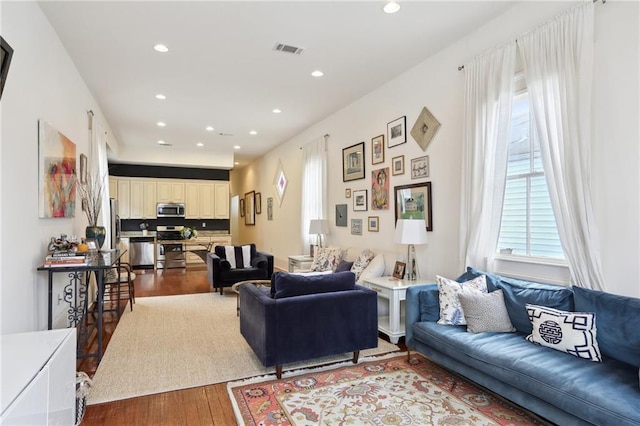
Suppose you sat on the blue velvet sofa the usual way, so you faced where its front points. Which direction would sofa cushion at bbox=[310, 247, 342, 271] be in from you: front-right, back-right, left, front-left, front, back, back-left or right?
right

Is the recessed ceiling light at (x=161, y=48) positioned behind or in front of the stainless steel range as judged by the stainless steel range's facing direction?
in front

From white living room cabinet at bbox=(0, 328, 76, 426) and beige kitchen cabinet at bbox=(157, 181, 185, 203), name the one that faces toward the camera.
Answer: beige kitchen cabinet at bbox=(157, 181, 185, 203)

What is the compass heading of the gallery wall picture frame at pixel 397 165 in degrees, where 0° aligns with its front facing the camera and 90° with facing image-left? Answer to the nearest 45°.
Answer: approximately 45°

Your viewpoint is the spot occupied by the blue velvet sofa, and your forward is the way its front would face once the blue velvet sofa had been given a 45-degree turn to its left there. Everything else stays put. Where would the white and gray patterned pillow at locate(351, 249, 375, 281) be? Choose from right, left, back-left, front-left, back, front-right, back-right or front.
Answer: back-right

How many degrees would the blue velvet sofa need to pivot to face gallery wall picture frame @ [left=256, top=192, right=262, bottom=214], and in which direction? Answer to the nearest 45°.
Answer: approximately 90° to its right

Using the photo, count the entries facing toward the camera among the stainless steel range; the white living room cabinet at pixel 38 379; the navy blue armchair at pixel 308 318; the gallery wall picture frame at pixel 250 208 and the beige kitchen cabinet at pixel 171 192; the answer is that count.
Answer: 2

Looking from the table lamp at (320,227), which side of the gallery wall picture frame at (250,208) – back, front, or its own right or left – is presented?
left

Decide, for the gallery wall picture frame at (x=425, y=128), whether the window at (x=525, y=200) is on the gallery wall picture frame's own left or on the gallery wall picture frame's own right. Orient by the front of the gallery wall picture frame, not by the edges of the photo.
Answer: on the gallery wall picture frame's own left

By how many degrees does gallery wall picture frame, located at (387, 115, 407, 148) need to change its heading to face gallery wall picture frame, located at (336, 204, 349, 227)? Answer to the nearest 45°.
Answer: approximately 90° to its right

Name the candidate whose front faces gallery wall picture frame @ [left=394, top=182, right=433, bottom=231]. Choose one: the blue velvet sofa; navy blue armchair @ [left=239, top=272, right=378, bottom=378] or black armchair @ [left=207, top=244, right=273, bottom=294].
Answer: black armchair @ [left=207, top=244, right=273, bottom=294]

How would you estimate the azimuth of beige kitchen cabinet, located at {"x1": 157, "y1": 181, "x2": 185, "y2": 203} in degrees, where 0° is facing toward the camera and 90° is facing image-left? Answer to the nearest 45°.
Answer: approximately 0°

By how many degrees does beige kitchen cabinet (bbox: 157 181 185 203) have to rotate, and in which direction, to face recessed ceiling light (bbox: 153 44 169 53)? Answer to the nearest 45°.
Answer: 0° — it already faces it

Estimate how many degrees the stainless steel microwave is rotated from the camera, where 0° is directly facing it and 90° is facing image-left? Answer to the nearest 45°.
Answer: approximately 0°

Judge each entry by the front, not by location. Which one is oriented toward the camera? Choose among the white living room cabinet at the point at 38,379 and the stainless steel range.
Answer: the stainless steel range

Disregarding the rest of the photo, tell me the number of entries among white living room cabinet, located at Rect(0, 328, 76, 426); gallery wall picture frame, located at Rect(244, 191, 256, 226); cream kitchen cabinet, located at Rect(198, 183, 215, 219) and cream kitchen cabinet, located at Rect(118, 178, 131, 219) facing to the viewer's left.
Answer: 1

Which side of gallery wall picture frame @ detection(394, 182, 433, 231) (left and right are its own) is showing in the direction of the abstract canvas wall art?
front

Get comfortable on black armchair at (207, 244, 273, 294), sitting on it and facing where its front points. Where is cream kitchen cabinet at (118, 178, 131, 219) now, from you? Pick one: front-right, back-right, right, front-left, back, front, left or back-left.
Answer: back

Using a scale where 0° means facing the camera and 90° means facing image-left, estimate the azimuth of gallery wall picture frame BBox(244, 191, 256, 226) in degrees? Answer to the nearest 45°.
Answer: approximately 90°

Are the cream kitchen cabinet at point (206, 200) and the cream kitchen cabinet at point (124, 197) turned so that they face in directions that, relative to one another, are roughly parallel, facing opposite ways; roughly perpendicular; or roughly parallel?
roughly parallel

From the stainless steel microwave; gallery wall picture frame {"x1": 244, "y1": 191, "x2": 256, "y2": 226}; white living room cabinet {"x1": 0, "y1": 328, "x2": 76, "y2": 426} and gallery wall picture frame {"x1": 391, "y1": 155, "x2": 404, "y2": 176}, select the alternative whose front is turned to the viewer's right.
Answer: the white living room cabinet

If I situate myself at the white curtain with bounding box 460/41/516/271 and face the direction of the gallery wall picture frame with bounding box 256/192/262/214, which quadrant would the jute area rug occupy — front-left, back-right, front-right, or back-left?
front-left

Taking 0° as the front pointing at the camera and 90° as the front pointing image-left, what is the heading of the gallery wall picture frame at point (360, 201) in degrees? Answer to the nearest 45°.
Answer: approximately 45°
